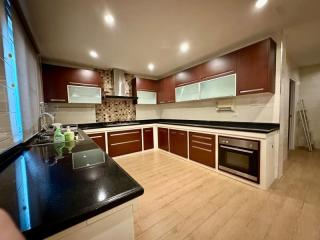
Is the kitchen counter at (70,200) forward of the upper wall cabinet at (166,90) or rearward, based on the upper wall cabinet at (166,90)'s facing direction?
forward

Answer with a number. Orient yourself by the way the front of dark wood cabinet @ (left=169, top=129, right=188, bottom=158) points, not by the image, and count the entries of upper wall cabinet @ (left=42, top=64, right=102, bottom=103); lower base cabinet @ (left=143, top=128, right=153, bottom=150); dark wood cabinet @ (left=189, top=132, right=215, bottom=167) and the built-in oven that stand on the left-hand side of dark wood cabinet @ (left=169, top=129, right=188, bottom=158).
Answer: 2

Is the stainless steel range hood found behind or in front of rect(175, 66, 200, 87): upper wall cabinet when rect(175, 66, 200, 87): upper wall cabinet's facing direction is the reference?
in front

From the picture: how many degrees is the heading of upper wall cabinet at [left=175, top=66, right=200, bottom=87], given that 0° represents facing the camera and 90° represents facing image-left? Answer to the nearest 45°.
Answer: approximately 45°

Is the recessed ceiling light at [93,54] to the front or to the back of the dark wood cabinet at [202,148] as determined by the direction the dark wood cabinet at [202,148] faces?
to the front

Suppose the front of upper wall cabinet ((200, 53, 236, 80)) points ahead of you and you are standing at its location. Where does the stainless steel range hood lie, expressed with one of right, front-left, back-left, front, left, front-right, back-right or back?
front-right

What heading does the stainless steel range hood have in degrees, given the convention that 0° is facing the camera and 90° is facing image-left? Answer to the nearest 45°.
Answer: approximately 315°

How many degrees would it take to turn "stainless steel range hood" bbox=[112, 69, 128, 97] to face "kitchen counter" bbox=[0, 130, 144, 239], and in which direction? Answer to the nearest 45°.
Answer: approximately 45° to its right

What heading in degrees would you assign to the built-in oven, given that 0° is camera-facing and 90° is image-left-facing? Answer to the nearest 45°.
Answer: approximately 45°
